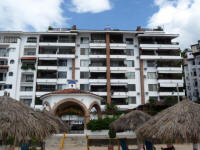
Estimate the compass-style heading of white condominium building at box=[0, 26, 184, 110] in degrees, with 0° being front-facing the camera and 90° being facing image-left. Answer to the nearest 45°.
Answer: approximately 0°

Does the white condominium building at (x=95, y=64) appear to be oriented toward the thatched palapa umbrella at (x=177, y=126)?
yes

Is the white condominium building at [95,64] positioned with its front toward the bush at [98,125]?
yes

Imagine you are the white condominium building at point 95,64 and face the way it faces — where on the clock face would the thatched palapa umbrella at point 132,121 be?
The thatched palapa umbrella is roughly at 12 o'clock from the white condominium building.
